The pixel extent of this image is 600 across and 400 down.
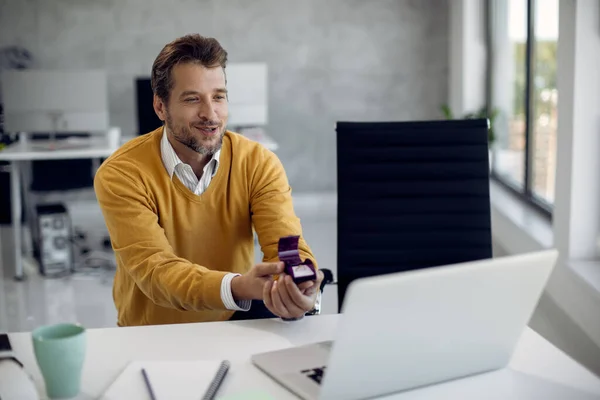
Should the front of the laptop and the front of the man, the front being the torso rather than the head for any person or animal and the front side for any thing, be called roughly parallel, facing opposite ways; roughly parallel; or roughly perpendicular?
roughly parallel, facing opposite ways

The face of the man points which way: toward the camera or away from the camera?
toward the camera

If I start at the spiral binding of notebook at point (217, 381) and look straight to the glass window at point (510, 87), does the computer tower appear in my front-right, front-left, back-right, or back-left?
front-left

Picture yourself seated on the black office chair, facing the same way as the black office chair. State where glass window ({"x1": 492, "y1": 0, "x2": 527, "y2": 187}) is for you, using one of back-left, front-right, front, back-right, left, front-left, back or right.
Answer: back

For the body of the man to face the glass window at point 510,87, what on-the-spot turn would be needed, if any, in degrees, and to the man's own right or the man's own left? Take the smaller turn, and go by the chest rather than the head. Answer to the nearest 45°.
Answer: approximately 90° to the man's own left

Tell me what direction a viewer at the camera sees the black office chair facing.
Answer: facing the viewer

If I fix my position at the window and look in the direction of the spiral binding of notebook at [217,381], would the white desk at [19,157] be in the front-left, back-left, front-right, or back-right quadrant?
front-right
